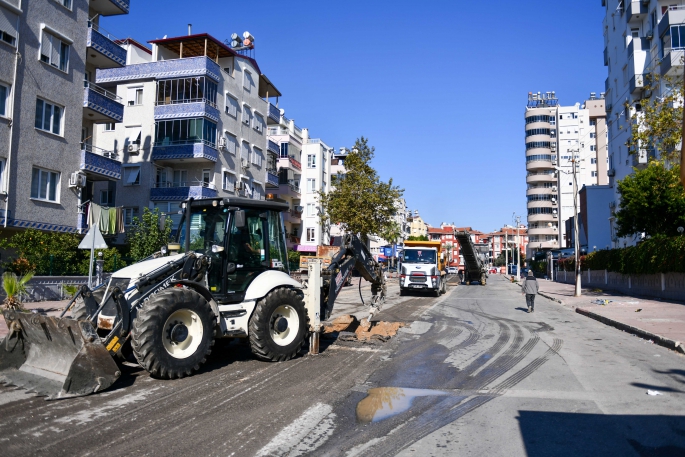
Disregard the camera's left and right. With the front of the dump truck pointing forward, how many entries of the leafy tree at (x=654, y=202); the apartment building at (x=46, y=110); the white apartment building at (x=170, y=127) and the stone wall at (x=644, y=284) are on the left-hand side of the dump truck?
2

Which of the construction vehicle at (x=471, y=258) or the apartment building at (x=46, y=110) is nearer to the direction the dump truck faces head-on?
the apartment building

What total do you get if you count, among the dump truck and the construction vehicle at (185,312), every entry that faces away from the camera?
0

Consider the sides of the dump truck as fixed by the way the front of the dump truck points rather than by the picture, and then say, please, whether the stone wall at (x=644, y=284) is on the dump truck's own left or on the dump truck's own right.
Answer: on the dump truck's own left

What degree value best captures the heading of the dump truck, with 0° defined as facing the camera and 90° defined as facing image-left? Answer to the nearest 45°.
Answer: approximately 0°

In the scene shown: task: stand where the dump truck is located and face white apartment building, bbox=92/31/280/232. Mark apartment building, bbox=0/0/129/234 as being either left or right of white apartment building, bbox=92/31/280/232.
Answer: left

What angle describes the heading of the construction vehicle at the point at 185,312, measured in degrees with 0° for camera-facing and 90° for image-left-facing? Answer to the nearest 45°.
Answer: approximately 45°

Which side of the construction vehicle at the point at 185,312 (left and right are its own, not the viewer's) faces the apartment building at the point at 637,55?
back

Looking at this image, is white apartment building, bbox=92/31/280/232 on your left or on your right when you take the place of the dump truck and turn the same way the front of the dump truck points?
on your right

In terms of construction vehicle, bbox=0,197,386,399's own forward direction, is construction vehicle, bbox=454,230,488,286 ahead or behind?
behind

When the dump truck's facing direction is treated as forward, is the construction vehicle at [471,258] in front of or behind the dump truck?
behind
